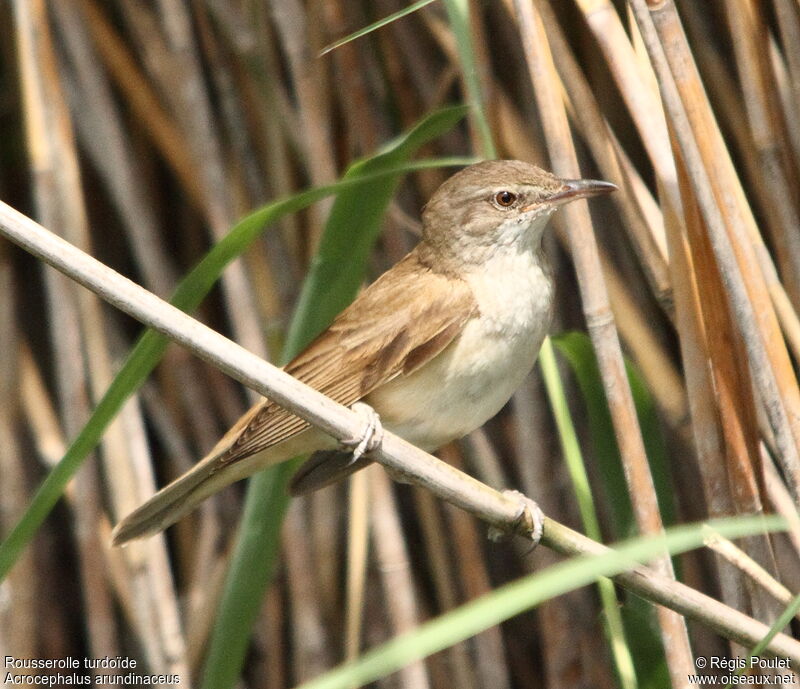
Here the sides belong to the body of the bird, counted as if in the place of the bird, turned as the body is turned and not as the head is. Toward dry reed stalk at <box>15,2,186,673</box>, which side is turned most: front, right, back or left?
back

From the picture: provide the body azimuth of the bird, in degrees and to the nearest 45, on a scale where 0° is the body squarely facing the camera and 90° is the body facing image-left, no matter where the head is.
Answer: approximately 270°
